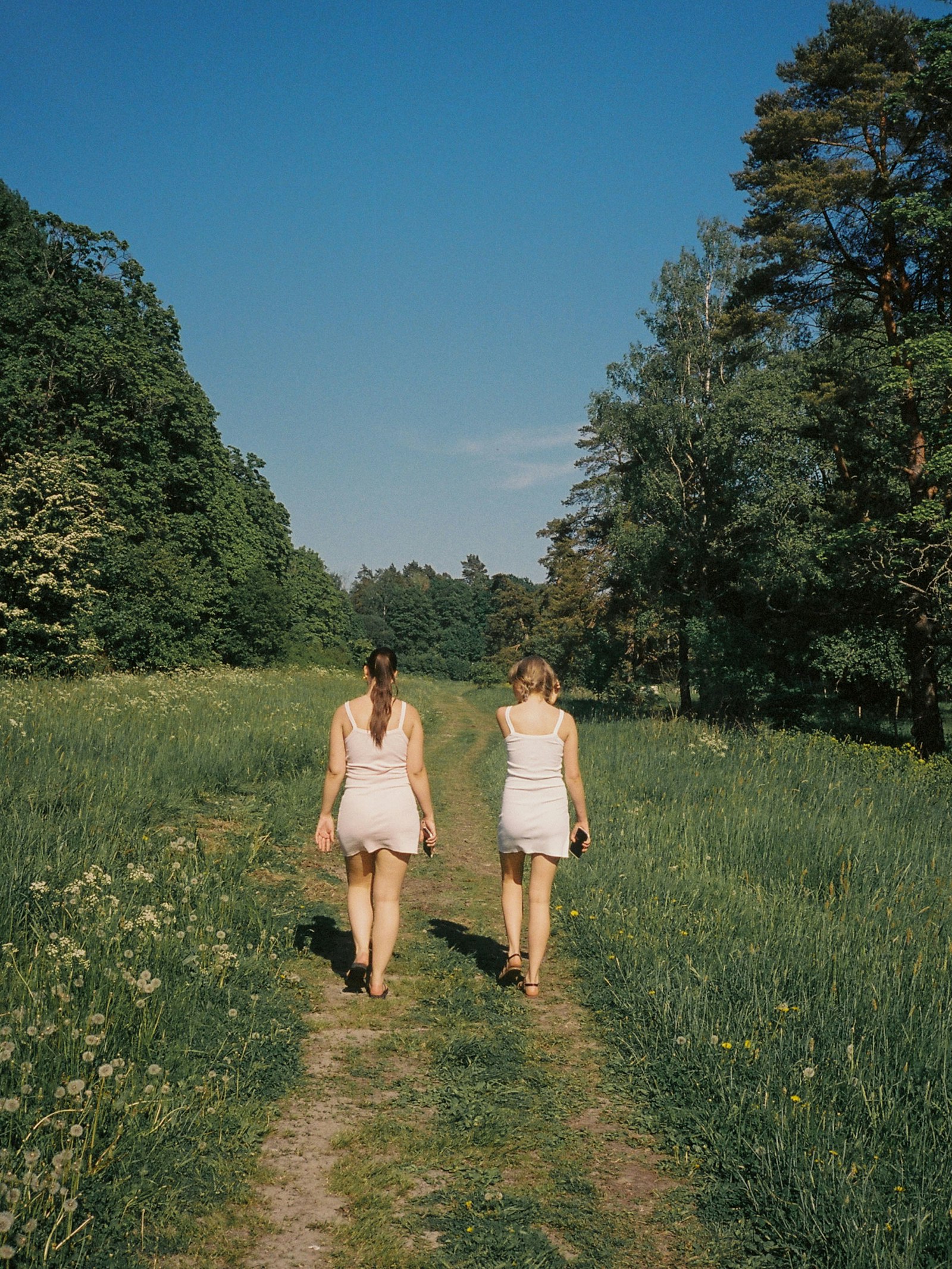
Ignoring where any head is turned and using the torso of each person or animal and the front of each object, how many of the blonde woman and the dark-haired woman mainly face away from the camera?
2

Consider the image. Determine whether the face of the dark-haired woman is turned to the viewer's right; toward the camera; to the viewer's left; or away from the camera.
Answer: away from the camera

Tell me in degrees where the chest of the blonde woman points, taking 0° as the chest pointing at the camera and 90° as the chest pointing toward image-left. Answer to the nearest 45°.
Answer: approximately 180°

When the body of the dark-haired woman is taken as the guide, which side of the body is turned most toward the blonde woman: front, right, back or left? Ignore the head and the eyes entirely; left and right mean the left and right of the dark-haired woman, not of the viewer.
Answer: right

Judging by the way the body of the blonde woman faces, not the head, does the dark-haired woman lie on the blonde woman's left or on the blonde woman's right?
on the blonde woman's left

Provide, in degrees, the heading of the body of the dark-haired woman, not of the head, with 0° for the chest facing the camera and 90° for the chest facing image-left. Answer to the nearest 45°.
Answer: approximately 180°

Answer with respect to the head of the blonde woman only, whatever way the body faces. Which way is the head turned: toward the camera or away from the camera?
away from the camera
